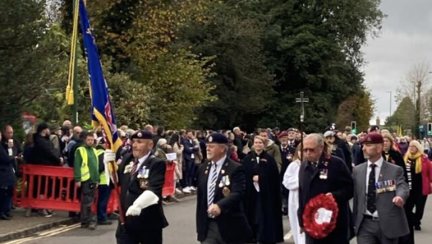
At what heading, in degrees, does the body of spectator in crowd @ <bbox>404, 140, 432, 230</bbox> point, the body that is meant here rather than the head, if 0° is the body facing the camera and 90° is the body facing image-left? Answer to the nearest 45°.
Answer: approximately 45°

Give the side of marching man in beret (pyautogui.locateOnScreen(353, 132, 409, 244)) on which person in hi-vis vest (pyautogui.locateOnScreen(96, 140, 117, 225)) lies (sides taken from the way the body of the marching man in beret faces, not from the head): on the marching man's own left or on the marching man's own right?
on the marching man's own right

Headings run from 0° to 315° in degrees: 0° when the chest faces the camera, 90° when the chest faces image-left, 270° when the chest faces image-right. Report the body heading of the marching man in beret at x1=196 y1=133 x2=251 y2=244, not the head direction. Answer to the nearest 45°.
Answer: approximately 45°

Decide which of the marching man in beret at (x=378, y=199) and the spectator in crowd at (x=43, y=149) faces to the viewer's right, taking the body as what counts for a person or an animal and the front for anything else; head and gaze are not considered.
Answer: the spectator in crowd

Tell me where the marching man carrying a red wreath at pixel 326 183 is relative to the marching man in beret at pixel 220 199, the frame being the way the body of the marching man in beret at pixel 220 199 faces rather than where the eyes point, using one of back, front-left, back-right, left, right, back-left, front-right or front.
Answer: back-left

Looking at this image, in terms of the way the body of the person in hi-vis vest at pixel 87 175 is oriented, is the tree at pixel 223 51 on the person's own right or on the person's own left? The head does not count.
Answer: on the person's own left

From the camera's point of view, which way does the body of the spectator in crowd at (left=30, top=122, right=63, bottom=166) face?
to the viewer's right

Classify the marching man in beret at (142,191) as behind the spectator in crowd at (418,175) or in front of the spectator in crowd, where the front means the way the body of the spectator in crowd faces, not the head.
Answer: in front

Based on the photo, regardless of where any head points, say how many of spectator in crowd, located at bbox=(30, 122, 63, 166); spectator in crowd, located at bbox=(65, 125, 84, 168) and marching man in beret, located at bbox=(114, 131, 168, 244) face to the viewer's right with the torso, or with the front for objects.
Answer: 2
